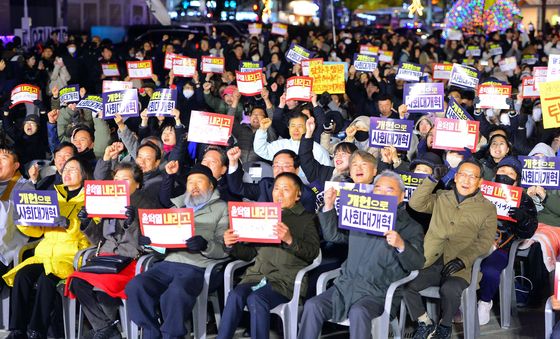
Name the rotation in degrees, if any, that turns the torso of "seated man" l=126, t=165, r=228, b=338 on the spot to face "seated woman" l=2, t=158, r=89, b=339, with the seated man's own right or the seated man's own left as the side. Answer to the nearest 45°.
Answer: approximately 90° to the seated man's own right

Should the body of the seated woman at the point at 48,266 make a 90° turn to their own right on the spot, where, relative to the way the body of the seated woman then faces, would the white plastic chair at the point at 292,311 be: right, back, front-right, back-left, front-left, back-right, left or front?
back

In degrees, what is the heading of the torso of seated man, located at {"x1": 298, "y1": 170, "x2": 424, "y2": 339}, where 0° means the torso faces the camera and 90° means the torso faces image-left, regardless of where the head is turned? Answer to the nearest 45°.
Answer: approximately 45°

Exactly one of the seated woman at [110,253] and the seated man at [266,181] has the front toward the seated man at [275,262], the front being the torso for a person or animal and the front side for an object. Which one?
the seated man at [266,181]

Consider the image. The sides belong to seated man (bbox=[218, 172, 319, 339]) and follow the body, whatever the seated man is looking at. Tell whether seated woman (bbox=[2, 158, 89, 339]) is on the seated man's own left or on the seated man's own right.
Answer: on the seated man's own right

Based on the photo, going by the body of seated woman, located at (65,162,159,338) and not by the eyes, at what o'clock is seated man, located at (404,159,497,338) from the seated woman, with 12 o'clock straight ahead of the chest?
The seated man is roughly at 8 o'clock from the seated woman.

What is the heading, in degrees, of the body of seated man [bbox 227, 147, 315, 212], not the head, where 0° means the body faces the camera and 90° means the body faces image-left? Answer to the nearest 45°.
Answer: approximately 0°

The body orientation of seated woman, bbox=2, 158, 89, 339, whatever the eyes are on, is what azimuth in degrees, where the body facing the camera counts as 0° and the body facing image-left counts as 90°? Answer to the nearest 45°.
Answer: approximately 45°

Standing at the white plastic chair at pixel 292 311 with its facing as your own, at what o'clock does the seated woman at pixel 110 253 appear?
The seated woman is roughly at 2 o'clock from the white plastic chair.

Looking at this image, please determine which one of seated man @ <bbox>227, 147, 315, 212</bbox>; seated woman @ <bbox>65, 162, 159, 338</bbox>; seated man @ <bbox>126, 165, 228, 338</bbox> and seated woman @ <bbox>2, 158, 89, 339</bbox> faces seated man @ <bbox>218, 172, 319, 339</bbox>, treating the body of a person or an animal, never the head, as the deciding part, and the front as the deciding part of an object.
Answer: seated man @ <bbox>227, 147, 315, 212</bbox>

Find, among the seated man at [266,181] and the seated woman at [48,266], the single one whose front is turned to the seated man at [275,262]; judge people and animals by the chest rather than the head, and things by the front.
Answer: the seated man at [266,181]

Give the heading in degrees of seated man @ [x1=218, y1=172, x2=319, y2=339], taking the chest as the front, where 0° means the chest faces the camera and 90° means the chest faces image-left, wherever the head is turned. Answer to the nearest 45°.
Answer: approximately 45°
